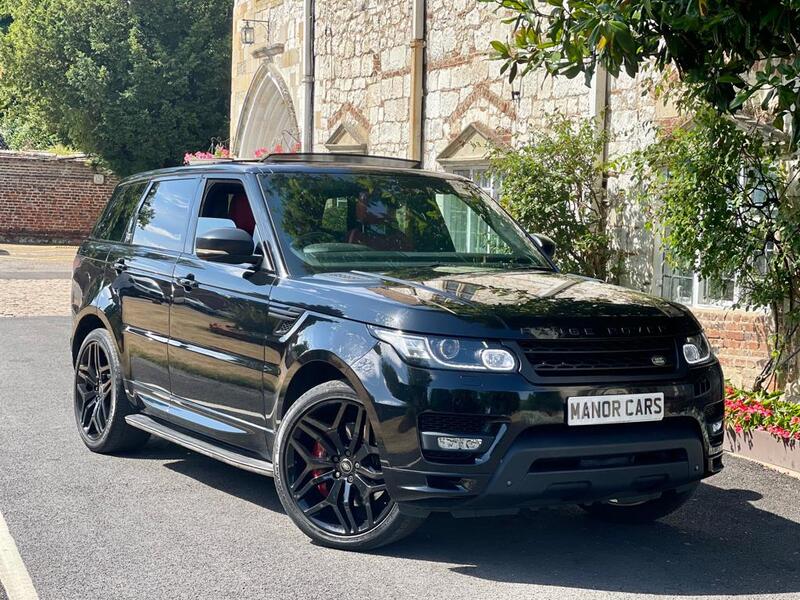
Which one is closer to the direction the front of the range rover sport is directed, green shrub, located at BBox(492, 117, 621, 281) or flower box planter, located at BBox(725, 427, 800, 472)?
the flower box planter

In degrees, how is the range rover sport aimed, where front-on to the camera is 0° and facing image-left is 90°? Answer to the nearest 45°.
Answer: approximately 315°

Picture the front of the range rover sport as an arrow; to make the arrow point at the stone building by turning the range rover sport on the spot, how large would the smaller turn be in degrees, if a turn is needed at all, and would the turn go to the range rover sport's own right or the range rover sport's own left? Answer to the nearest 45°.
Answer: approximately 135° to the range rover sport's own left

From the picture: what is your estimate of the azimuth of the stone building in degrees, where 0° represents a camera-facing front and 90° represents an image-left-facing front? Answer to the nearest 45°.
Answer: approximately 45°

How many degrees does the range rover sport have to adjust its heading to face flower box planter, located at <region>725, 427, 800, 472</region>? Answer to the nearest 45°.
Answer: approximately 90° to its left

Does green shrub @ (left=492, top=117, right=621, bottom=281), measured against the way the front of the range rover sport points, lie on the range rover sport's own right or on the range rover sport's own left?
on the range rover sport's own left

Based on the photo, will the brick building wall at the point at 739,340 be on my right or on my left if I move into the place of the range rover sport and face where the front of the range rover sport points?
on my left

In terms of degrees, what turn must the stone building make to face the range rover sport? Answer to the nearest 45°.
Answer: approximately 45° to its left

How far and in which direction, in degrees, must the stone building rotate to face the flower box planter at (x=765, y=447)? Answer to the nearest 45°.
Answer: approximately 45° to its left

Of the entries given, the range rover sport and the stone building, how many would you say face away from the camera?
0
